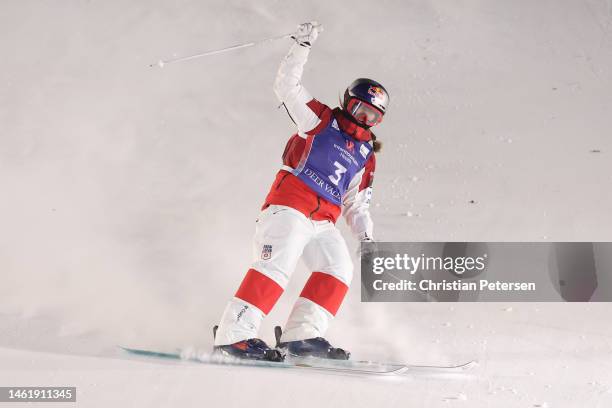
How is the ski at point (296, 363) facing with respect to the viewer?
to the viewer's right

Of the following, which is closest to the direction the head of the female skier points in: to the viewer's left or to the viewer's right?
to the viewer's right
